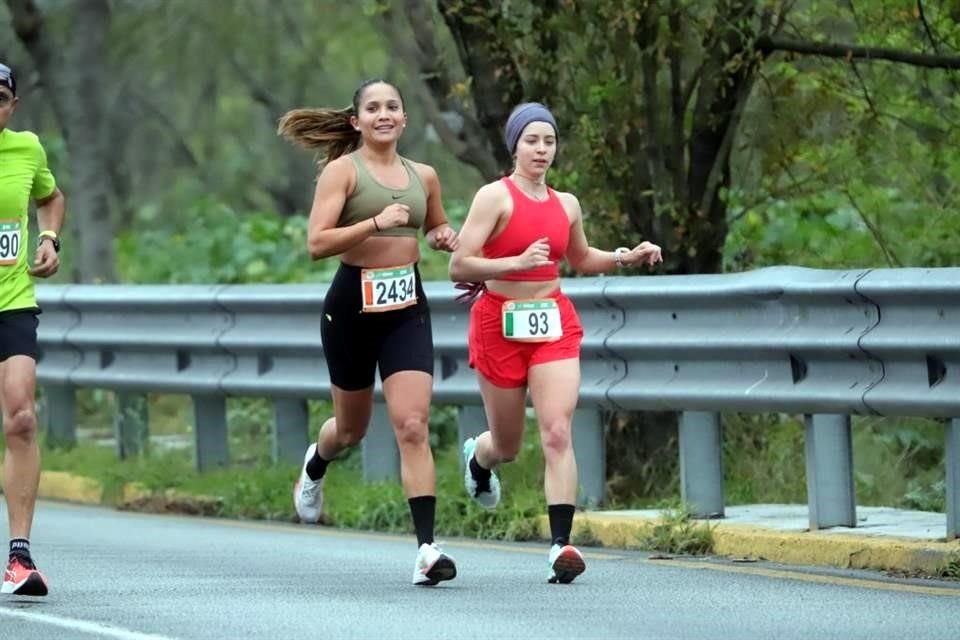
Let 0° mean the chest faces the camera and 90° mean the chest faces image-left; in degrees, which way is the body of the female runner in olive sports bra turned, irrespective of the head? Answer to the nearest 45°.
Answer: approximately 315°

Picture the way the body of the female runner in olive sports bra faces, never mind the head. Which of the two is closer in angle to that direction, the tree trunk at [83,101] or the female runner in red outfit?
the female runner in red outfit

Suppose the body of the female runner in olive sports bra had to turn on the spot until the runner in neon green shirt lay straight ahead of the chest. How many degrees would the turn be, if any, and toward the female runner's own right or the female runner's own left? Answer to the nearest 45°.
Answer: approximately 135° to the female runner's own right

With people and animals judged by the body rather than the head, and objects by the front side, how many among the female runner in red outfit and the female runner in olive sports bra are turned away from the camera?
0

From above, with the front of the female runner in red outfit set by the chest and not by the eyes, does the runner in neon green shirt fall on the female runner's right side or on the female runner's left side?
on the female runner's right side

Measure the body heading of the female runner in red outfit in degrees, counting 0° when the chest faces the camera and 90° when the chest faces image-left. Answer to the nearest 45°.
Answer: approximately 315°
